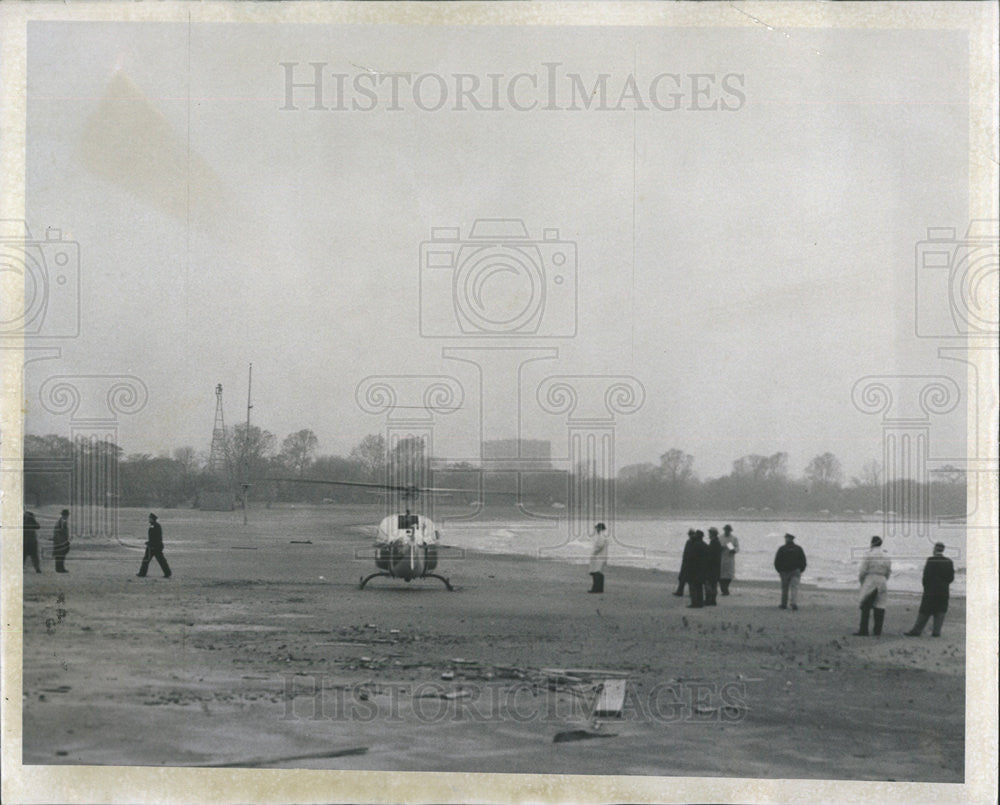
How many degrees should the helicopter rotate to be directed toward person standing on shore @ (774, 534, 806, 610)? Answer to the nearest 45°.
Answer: approximately 90° to its left

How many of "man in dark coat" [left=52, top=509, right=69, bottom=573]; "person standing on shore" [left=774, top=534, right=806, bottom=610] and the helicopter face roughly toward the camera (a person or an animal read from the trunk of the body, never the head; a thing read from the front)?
1

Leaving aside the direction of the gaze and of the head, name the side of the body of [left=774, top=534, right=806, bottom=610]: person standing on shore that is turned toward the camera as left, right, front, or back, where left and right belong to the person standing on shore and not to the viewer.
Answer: back

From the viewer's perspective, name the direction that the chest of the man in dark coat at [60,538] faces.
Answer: to the viewer's right

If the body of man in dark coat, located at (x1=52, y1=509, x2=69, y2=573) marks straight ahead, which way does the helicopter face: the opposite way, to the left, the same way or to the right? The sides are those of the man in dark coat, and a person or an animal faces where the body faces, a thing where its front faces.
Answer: to the right

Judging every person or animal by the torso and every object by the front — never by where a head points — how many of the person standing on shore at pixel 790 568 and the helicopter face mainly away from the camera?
1

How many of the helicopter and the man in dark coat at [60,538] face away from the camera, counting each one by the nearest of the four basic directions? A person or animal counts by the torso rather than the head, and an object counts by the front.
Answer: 0

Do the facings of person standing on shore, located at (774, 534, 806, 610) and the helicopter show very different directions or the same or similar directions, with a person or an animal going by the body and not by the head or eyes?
very different directions

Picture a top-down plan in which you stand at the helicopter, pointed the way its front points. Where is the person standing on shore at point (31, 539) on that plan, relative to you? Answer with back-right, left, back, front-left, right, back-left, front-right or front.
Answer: right
